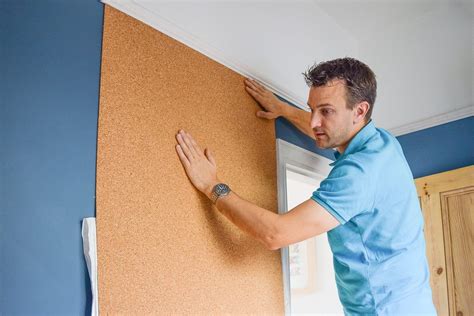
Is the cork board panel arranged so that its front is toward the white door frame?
no

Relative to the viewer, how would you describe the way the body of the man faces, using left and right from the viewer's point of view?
facing away from the viewer and to the left of the viewer

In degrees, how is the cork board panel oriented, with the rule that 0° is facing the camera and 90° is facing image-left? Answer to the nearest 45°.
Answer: approximately 315°

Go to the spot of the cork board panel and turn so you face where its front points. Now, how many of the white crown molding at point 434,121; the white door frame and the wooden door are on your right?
0

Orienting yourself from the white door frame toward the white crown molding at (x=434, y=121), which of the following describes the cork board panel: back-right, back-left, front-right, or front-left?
back-right

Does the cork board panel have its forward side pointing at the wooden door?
no

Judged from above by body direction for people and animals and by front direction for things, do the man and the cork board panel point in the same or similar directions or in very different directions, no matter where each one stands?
very different directions
